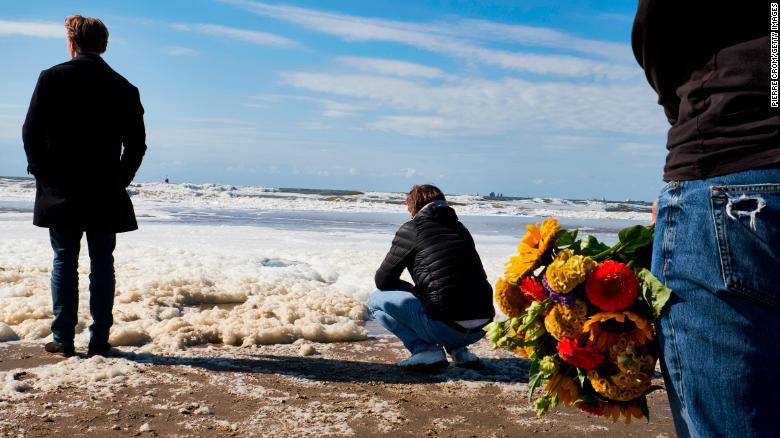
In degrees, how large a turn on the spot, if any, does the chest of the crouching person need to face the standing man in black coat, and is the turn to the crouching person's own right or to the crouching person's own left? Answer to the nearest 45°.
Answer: approximately 45° to the crouching person's own left

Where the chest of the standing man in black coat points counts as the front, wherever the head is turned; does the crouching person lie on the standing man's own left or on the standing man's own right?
on the standing man's own right

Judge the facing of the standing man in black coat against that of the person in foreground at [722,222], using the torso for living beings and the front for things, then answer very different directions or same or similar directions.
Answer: same or similar directions

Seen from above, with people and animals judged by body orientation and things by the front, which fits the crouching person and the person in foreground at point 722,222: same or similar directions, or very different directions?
same or similar directions

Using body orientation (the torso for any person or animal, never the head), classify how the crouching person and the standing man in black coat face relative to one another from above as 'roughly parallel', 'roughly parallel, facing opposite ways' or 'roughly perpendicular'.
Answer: roughly parallel

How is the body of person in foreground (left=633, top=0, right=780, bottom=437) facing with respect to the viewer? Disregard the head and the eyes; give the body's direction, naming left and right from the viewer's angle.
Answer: facing away from the viewer and to the left of the viewer

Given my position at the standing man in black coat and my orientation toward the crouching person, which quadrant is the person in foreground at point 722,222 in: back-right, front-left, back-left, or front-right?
front-right

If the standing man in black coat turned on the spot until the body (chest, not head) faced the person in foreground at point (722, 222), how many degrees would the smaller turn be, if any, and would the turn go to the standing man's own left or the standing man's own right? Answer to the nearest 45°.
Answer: approximately 180°

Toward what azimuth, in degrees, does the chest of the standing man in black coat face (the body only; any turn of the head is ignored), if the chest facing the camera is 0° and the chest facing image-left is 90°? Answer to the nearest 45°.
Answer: approximately 180°

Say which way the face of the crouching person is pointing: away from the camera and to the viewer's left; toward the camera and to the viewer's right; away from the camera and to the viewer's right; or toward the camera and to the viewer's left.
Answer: away from the camera and to the viewer's left

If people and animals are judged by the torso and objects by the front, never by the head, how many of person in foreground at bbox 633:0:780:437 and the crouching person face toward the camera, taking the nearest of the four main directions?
0

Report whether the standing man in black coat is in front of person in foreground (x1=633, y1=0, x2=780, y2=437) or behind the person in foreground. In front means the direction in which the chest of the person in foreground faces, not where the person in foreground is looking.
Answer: in front

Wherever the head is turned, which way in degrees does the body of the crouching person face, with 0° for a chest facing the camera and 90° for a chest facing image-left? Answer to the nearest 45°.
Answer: approximately 135°
